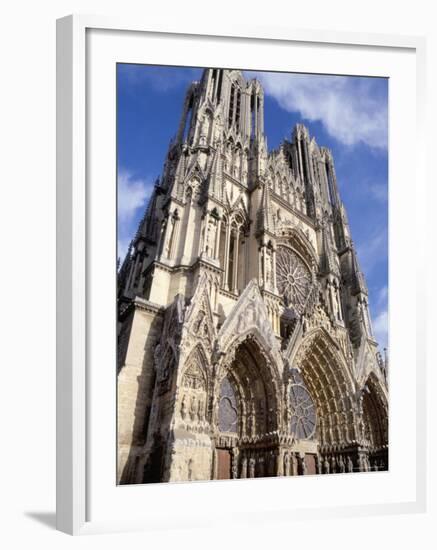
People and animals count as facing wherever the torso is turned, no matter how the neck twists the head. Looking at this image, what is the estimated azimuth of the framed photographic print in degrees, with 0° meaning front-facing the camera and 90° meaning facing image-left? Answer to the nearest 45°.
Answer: approximately 315°
